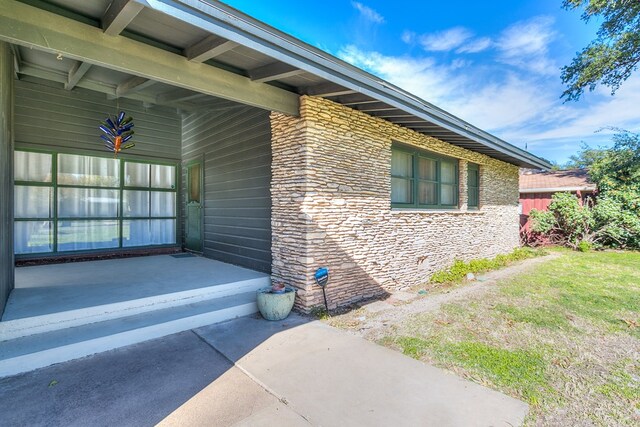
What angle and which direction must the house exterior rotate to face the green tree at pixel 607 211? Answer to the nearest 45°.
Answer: approximately 45° to its left

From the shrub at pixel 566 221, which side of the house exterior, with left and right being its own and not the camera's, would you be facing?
left

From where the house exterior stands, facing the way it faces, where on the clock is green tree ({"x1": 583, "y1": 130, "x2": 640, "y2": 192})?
The green tree is roughly at 10 o'clock from the house exterior.

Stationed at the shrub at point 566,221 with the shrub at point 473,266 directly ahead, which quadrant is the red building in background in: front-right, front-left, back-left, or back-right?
back-right

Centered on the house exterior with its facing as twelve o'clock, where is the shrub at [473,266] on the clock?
The shrub is roughly at 10 o'clock from the house exterior.

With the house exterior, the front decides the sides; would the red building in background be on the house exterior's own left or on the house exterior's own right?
on the house exterior's own left

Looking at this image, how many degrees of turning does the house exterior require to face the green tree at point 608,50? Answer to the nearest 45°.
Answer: approximately 45° to its left

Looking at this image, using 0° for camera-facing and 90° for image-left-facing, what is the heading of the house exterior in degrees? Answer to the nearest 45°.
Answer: approximately 315°
